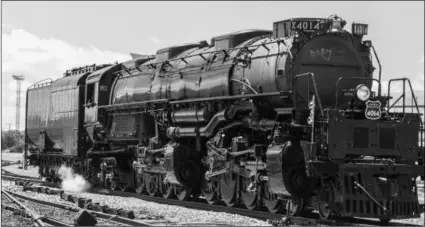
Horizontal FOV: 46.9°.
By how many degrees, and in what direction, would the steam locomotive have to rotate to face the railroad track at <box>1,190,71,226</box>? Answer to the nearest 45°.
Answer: approximately 135° to its right

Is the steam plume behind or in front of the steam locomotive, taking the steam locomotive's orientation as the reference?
behind

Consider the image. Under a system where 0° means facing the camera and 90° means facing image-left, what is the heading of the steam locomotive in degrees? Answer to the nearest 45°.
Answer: approximately 315°
